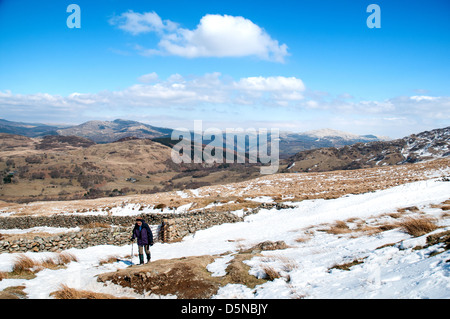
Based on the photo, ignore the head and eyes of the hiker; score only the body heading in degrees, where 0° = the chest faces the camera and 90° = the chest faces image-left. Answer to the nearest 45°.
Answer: approximately 45°

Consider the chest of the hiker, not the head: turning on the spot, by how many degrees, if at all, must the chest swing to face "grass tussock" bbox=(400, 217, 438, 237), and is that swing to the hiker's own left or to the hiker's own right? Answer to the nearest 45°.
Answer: approximately 90° to the hiker's own left

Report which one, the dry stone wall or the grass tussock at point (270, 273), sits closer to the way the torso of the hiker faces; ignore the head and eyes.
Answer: the grass tussock

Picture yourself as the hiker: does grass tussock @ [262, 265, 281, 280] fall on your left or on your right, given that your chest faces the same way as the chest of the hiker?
on your left
